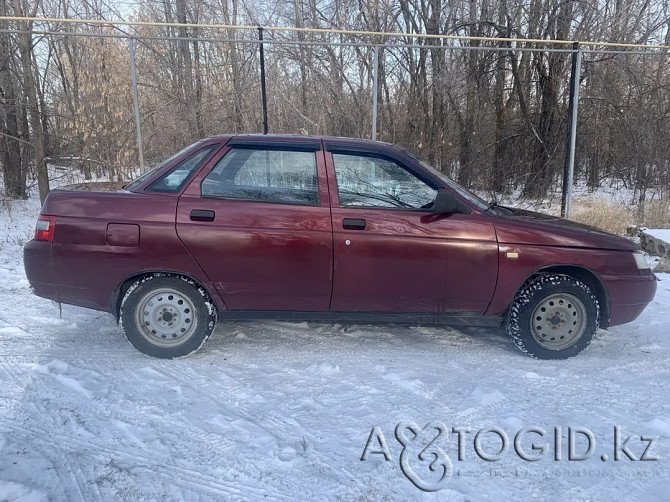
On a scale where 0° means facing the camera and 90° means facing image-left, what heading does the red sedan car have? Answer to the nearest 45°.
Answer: approximately 270°

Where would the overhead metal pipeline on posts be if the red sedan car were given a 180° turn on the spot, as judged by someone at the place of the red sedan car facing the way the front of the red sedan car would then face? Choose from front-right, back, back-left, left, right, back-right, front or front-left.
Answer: right
